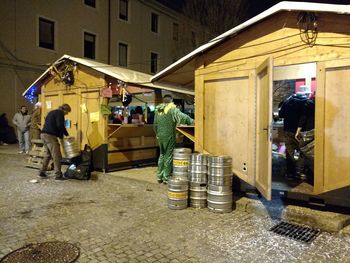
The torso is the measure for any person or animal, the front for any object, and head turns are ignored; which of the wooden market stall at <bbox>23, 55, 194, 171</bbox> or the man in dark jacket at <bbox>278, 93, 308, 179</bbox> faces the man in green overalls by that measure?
the wooden market stall

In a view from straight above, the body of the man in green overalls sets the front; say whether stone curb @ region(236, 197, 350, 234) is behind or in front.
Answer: behind

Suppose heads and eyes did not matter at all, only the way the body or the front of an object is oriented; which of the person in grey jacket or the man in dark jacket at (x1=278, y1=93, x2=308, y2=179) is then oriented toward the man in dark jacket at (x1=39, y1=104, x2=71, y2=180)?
the person in grey jacket

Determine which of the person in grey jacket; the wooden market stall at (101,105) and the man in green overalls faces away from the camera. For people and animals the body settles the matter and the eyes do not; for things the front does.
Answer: the man in green overalls

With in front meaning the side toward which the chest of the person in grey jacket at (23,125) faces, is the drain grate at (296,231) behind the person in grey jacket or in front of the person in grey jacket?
in front

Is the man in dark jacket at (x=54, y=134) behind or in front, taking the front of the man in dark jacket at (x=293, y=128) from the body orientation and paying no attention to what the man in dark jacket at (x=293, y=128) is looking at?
behind

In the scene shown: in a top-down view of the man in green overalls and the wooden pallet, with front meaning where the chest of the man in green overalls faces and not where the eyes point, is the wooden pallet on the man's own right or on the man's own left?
on the man's own left

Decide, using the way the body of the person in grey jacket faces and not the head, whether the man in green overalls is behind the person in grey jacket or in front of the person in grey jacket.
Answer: in front

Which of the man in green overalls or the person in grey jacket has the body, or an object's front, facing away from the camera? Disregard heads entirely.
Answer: the man in green overalls

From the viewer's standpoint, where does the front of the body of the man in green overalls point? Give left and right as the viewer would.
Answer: facing away from the viewer

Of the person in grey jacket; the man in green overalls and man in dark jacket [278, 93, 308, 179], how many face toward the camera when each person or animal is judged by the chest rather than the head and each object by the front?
1
